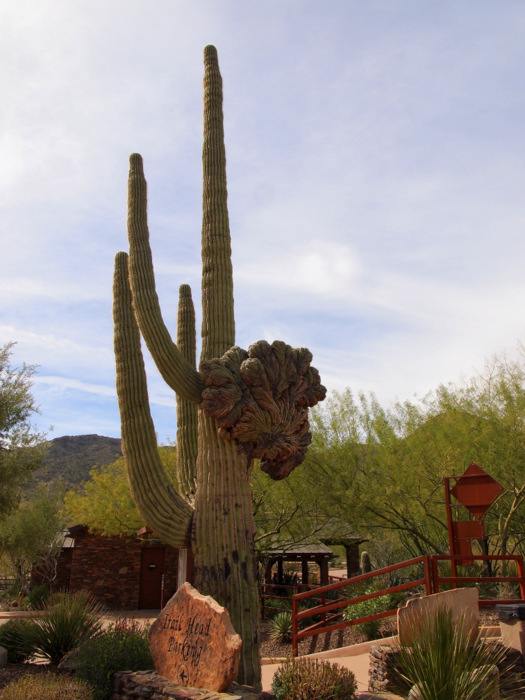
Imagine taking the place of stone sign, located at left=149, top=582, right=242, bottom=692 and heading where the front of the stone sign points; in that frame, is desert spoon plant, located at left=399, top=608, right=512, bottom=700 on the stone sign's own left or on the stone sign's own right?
on the stone sign's own left

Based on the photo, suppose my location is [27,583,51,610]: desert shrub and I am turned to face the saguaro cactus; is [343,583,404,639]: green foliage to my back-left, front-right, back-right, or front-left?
front-left

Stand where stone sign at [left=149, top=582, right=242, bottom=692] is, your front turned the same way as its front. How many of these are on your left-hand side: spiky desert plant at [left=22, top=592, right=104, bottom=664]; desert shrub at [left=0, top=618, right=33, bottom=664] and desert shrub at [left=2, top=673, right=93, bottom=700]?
0

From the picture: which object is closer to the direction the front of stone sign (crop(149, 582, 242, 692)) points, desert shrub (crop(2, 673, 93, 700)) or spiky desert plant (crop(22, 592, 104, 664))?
the desert shrub

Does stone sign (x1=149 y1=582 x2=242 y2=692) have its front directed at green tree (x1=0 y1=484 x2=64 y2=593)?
no

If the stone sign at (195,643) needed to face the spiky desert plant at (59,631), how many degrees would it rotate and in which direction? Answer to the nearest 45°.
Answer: approximately 90° to its right

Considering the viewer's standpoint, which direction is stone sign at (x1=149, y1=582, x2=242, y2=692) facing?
facing the viewer and to the left of the viewer

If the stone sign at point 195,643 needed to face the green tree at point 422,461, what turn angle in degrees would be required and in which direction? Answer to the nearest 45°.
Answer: approximately 180°

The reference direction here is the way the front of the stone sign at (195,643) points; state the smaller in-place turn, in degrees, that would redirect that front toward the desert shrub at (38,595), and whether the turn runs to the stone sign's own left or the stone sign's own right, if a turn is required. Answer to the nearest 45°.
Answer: approximately 135° to the stone sign's own right

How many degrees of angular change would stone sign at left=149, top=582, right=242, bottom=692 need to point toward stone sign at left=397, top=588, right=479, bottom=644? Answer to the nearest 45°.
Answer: approximately 135° to its left

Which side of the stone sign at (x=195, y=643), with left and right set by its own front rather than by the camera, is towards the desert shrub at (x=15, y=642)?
right
